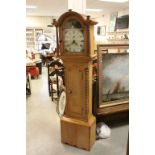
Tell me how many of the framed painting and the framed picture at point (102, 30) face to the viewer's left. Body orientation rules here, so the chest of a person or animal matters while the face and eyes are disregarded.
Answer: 0

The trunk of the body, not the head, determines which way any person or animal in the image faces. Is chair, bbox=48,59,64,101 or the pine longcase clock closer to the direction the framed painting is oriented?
the pine longcase clock

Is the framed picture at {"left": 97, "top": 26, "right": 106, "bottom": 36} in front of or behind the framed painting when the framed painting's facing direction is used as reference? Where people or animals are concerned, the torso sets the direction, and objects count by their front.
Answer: behind

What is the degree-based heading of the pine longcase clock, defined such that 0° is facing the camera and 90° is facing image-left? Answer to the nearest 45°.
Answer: approximately 45°

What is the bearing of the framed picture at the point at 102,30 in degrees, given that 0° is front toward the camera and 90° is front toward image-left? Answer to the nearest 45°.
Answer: approximately 0°

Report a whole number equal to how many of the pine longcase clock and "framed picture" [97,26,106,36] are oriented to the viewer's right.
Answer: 0

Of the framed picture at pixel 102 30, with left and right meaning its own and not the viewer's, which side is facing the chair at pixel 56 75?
front

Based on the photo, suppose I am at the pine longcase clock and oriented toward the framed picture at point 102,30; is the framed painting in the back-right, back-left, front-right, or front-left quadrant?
front-right

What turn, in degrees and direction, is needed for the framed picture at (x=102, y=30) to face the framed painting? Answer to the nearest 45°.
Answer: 0° — it already faces it
